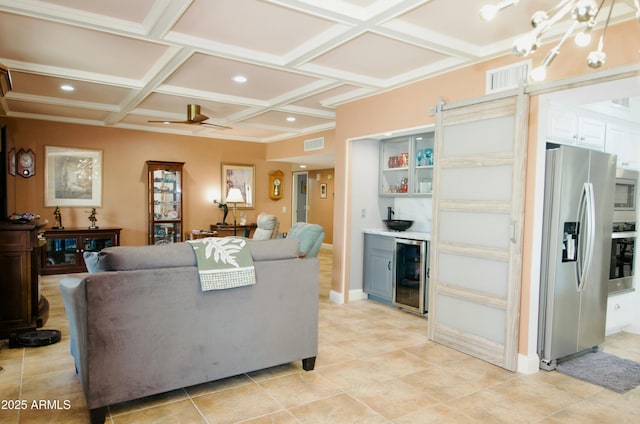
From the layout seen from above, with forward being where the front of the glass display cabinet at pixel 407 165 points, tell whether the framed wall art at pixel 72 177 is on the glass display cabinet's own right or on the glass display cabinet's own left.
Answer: on the glass display cabinet's own right

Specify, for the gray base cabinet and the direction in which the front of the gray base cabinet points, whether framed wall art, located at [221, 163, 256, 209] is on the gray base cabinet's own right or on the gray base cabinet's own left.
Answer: on the gray base cabinet's own right

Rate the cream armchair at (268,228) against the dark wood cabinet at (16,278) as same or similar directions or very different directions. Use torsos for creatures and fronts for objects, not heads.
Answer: very different directions

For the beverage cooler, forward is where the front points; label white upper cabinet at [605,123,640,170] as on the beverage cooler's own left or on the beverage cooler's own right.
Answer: on the beverage cooler's own left

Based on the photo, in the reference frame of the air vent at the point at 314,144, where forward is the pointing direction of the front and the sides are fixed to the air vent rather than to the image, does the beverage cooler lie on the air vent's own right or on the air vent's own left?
on the air vent's own left

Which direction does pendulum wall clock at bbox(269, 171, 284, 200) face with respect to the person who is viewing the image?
facing the viewer and to the right of the viewer

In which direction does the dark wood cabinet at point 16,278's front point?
to the viewer's right

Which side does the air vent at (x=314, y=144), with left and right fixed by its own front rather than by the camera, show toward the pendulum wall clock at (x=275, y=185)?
right

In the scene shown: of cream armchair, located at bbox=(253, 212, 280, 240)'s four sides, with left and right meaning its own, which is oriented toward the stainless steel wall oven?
left

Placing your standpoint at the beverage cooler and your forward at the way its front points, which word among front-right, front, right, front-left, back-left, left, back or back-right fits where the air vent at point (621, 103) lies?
back-left

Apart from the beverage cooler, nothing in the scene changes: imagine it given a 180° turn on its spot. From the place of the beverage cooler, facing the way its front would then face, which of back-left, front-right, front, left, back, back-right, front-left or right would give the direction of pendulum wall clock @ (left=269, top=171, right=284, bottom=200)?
left

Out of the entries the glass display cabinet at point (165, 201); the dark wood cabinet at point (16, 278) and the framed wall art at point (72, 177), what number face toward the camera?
2

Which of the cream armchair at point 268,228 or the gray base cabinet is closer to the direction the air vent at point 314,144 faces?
the cream armchair
